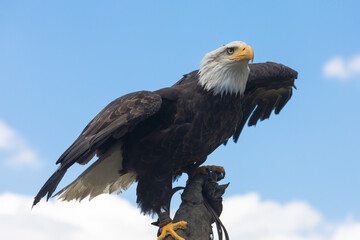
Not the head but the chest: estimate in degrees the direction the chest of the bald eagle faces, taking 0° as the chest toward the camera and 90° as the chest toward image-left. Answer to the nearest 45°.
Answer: approximately 315°
